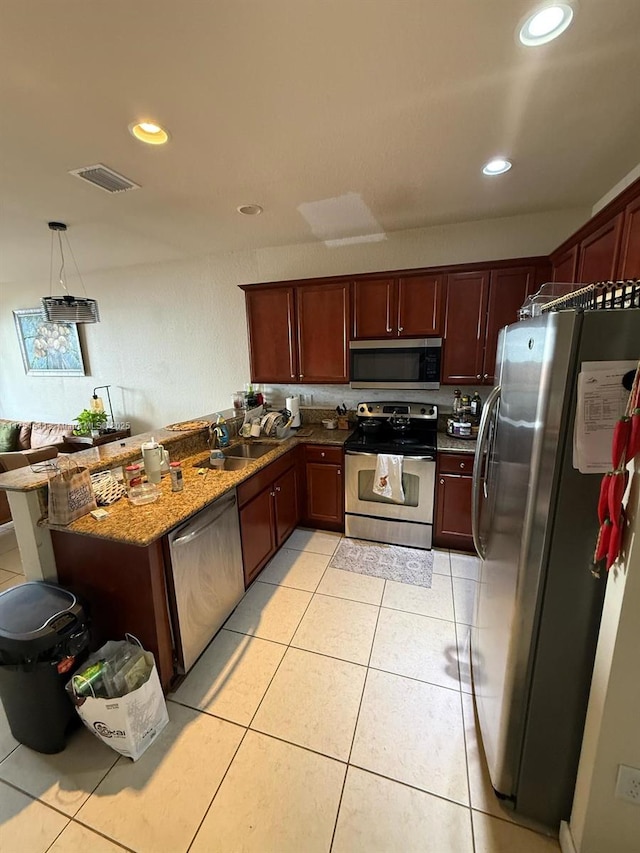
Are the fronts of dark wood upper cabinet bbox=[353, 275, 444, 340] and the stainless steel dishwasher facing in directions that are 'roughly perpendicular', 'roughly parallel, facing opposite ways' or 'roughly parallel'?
roughly perpendicular

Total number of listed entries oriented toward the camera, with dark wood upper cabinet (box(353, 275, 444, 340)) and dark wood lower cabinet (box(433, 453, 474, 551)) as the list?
2

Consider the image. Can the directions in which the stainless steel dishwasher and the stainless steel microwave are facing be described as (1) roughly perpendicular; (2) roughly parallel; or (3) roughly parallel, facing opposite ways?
roughly perpendicular

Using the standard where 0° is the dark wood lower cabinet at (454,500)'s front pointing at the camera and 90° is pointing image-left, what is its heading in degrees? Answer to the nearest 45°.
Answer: approximately 0°

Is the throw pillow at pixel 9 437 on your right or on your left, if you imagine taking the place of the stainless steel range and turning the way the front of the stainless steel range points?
on your right

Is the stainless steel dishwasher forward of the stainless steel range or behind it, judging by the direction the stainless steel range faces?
forward

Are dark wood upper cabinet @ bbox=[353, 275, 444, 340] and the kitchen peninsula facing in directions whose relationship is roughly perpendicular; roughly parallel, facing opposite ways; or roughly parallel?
roughly perpendicular

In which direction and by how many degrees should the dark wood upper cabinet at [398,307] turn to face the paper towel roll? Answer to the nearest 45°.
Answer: approximately 90° to its right

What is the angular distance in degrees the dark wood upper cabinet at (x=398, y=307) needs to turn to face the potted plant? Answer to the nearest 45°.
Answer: approximately 90° to its right

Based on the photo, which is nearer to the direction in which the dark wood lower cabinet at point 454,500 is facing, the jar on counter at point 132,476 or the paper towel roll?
the jar on counter

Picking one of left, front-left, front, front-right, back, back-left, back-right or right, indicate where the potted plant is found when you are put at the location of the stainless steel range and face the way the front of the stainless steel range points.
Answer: right

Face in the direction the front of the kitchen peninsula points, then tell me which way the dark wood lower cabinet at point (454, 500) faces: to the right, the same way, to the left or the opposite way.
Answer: to the right

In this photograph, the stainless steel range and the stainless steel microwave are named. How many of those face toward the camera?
2

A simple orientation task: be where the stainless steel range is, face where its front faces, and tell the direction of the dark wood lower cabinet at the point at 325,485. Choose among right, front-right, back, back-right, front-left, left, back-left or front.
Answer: right
